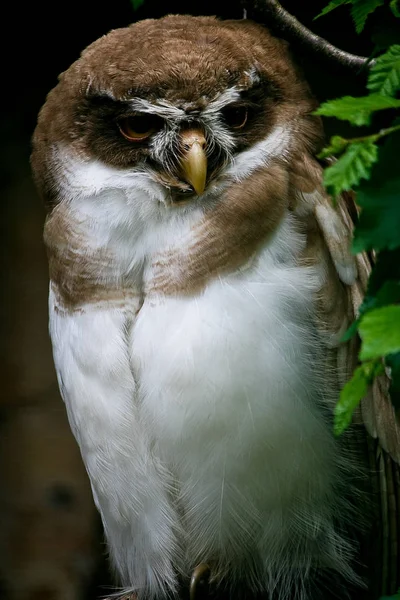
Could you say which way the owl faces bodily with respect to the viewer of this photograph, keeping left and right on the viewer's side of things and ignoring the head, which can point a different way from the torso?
facing the viewer
